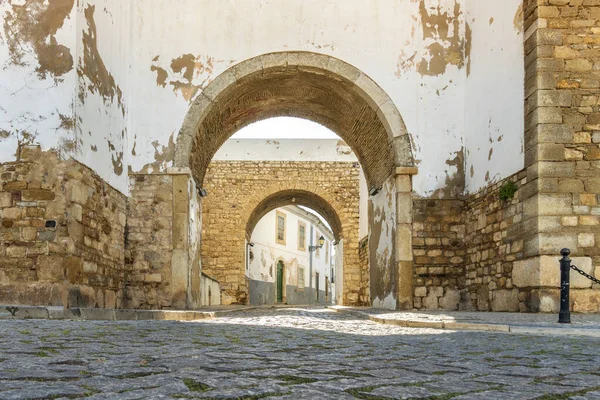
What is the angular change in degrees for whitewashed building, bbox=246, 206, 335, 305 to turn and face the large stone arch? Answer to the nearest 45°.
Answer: approximately 45° to its right

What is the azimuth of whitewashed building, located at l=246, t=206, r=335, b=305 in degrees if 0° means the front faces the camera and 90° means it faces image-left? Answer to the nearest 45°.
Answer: approximately 315°

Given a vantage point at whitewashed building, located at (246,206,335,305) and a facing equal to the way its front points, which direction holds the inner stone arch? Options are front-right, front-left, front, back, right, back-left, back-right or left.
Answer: front-right

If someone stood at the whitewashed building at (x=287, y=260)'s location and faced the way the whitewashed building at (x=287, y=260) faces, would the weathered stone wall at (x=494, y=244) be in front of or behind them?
in front

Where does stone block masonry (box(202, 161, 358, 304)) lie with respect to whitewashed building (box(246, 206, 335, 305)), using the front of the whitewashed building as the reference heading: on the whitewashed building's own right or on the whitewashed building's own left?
on the whitewashed building's own right

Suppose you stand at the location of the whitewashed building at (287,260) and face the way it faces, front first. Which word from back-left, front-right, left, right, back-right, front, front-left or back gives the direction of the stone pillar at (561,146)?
front-right
